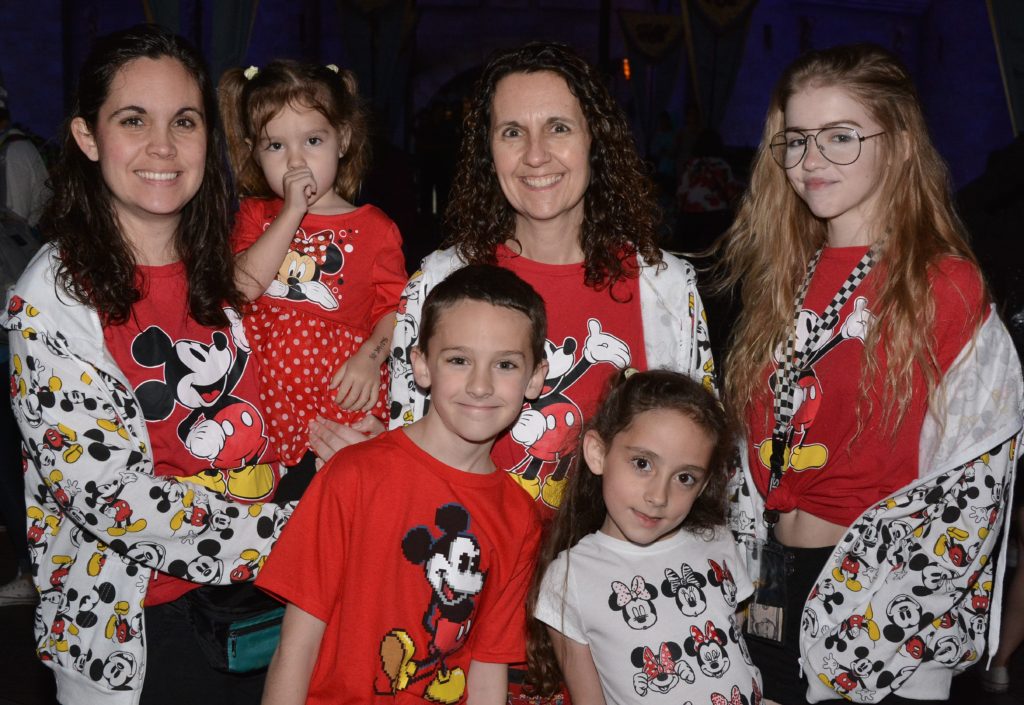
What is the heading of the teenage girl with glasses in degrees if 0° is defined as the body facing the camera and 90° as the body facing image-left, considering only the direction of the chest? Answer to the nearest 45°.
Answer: approximately 45°

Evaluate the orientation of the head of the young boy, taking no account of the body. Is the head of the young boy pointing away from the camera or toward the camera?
toward the camera

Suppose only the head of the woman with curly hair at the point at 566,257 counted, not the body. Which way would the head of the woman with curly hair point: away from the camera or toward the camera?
toward the camera

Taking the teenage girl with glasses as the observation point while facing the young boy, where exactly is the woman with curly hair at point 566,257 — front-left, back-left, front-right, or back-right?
front-right

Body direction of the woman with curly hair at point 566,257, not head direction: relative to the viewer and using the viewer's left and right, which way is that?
facing the viewer

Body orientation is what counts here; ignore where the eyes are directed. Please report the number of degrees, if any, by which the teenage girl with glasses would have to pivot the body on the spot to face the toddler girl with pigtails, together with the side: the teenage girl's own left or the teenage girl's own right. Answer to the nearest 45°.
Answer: approximately 45° to the teenage girl's own right

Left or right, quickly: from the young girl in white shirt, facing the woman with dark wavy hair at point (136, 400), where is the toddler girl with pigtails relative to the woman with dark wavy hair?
right

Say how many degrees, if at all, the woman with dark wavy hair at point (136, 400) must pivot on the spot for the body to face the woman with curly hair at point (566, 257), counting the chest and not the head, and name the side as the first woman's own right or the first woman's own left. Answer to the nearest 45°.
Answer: approximately 45° to the first woman's own left

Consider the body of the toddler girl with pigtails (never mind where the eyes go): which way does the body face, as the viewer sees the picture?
toward the camera

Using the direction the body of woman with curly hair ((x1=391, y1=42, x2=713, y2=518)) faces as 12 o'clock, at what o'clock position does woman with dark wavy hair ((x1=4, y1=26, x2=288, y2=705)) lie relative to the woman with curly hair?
The woman with dark wavy hair is roughly at 2 o'clock from the woman with curly hair.

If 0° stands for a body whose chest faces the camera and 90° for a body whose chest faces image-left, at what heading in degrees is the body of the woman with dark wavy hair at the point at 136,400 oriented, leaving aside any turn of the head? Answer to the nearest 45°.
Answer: approximately 315°
